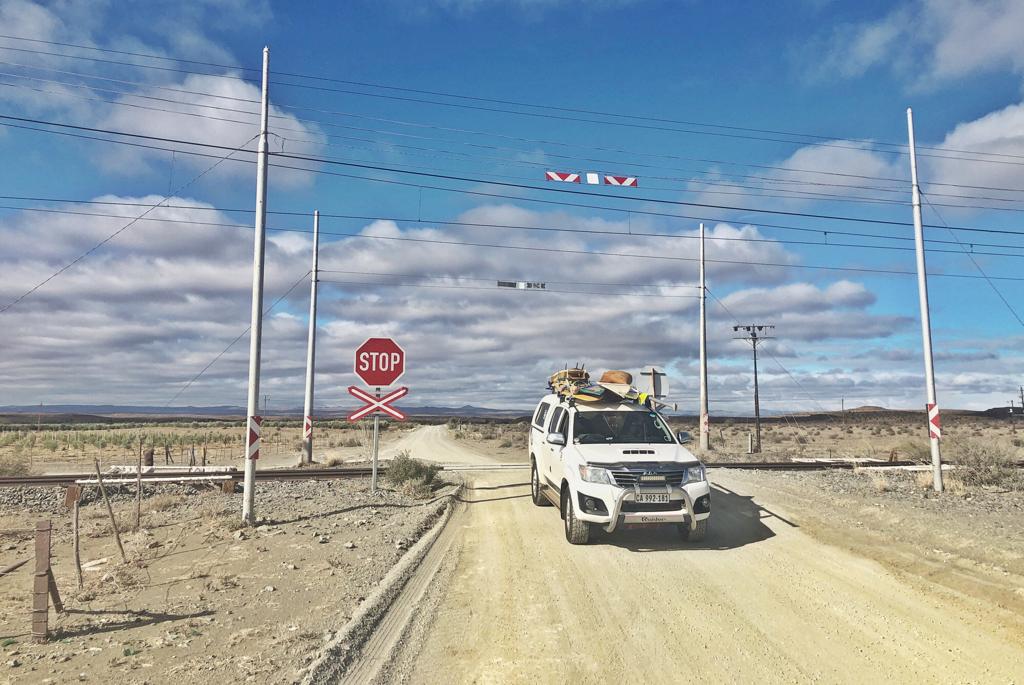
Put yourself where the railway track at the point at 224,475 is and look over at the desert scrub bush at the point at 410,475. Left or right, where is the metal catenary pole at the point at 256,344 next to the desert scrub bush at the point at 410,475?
right

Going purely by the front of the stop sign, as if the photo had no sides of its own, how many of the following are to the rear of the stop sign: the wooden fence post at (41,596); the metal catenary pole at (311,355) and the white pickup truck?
1

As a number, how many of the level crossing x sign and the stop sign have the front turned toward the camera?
2

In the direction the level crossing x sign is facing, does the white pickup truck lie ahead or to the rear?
ahead

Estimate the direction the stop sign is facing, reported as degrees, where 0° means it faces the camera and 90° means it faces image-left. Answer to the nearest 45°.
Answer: approximately 0°

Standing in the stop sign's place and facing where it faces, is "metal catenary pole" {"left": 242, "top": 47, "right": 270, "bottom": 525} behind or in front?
in front

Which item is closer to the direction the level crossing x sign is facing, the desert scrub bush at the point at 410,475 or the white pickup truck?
the white pickup truck

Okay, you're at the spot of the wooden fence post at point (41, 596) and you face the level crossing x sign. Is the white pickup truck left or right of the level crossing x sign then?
right

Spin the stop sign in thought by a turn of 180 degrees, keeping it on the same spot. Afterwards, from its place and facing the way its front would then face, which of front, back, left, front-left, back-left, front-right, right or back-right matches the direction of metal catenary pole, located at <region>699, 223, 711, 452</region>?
front-right

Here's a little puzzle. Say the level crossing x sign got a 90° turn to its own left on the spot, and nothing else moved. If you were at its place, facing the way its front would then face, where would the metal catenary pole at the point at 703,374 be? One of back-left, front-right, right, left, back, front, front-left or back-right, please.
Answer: front-left

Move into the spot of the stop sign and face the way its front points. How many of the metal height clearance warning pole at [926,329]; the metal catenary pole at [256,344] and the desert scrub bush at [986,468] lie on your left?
2

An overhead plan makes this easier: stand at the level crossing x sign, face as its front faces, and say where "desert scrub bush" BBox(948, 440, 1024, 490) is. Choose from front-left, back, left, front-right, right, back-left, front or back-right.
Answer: left

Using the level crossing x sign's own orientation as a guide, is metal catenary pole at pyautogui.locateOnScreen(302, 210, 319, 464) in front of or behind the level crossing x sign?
behind

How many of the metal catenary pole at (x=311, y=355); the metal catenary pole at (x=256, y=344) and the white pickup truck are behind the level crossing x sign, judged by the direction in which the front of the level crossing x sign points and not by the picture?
1
